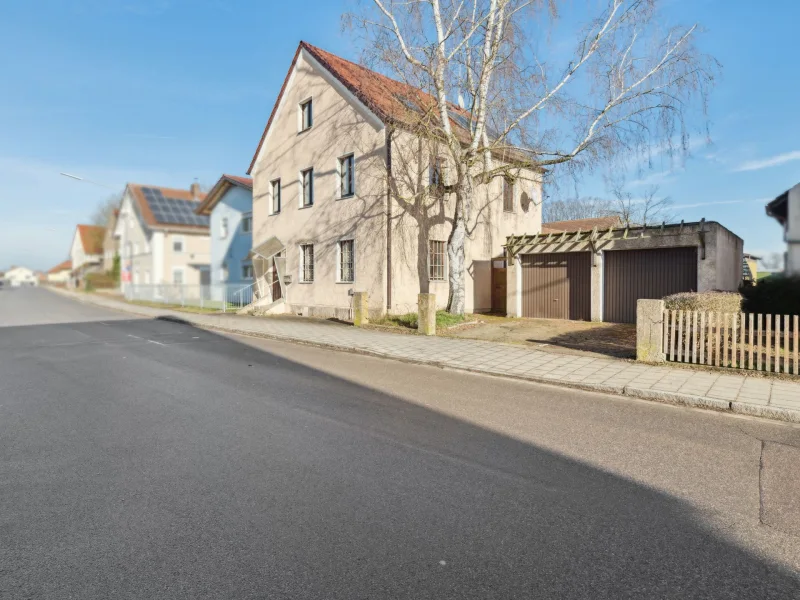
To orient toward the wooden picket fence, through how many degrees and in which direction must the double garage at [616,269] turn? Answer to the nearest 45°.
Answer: approximately 45° to its left

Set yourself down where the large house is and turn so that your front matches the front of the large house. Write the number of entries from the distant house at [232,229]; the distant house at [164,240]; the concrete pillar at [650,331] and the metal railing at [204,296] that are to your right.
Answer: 3

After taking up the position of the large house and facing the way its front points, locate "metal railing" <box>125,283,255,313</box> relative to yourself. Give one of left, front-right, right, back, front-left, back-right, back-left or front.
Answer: right

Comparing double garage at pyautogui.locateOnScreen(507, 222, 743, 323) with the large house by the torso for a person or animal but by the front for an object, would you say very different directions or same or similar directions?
same or similar directions

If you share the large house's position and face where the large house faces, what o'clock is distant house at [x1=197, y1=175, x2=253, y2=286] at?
The distant house is roughly at 3 o'clock from the large house.

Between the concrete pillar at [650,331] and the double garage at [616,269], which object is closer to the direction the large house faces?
the concrete pillar

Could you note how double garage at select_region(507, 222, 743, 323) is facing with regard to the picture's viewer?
facing the viewer and to the left of the viewer

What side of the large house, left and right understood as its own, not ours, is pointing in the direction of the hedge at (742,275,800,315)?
left

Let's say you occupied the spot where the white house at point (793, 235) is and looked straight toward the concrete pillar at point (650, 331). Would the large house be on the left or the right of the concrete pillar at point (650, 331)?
right

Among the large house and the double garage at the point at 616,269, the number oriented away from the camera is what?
0

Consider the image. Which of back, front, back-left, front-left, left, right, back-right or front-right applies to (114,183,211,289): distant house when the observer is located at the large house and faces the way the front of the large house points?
right

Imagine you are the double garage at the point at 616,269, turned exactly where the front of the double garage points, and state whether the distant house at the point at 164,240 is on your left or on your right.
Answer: on your right

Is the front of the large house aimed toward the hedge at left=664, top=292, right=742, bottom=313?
no

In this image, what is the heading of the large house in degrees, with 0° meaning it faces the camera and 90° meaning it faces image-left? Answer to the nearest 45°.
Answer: approximately 45°

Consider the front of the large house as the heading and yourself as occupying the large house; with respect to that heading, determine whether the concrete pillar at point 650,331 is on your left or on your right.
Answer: on your left

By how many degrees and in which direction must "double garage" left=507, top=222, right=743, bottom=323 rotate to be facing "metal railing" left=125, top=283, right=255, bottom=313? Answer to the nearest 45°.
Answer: approximately 45° to its right
